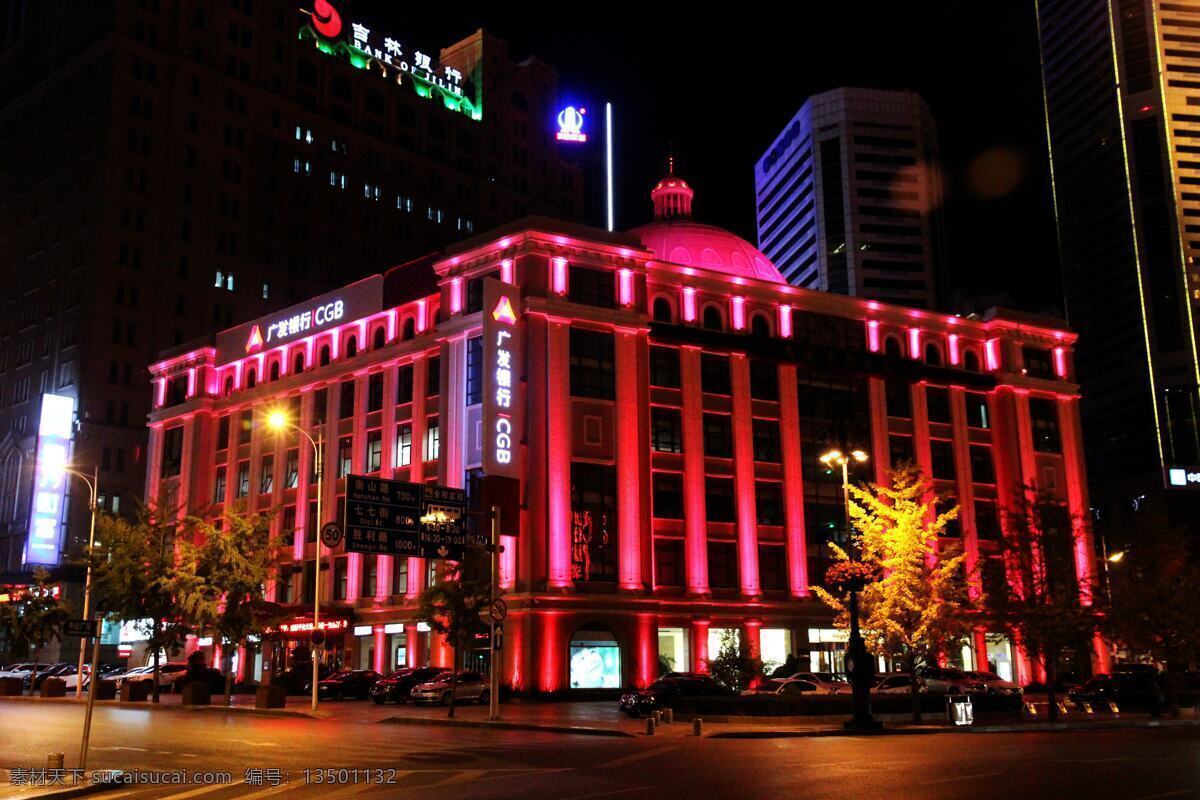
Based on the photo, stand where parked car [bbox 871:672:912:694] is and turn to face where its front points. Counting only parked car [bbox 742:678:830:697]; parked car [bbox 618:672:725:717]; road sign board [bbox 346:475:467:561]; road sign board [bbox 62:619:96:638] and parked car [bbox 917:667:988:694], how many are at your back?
1

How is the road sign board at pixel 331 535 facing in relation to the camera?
toward the camera

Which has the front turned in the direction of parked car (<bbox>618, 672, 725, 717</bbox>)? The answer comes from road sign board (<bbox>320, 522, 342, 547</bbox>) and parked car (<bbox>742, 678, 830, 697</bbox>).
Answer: parked car (<bbox>742, 678, 830, 697</bbox>)

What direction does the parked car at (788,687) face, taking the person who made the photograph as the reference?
facing the viewer and to the left of the viewer

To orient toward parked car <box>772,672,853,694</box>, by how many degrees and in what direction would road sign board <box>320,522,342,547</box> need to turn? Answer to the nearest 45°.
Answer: approximately 90° to its left

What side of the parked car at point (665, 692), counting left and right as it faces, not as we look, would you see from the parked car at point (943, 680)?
back
